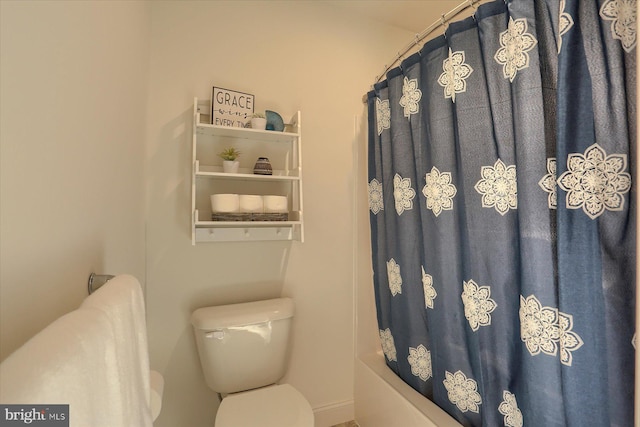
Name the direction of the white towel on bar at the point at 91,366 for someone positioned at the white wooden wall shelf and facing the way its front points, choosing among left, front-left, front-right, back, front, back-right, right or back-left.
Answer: front

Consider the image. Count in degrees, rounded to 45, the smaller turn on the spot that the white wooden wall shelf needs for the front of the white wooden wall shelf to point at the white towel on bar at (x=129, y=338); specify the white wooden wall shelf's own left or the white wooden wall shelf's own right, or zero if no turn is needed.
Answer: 0° — it already faces it

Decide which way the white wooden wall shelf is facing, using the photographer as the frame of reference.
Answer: facing the viewer

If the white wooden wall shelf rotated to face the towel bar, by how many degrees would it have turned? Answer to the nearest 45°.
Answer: approximately 45° to its right

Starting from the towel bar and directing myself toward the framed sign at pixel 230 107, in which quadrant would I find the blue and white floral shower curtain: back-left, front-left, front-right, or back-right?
front-right

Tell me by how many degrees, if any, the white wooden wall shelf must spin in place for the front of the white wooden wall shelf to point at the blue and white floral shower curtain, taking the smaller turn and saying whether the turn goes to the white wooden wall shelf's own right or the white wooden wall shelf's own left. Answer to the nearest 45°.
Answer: approximately 45° to the white wooden wall shelf's own left
